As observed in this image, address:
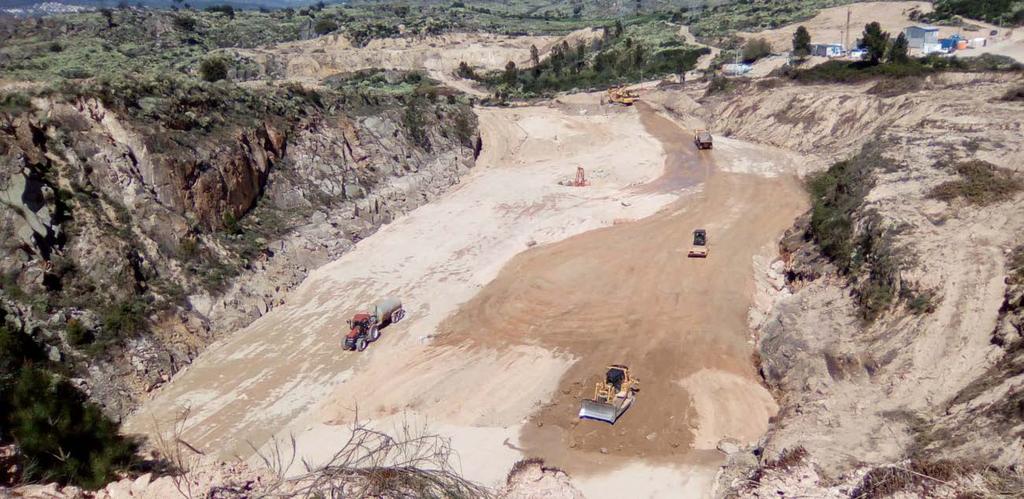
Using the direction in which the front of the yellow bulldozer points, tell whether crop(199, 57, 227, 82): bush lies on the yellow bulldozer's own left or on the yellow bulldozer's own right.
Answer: on the yellow bulldozer's own right

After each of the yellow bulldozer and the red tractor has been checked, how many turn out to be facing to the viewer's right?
0

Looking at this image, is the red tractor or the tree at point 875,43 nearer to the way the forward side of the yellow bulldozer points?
the red tractor

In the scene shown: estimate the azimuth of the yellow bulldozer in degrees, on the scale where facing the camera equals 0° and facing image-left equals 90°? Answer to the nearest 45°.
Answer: approximately 45°

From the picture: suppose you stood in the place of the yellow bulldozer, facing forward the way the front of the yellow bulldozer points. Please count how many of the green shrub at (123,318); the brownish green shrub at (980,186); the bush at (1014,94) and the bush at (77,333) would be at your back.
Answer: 2

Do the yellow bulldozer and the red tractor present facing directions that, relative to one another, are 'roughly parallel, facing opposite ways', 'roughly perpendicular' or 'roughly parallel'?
roughly parallel

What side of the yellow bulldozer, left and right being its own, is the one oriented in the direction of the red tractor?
right

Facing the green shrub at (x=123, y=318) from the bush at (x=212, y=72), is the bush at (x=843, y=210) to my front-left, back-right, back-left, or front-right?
front-left

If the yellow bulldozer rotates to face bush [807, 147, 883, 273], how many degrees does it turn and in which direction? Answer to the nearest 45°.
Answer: approximately 180°

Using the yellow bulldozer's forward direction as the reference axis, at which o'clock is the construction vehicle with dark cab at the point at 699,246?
The construction vehicle with dark cab is roughly at 5 o'clock from the yellow bulldozer.

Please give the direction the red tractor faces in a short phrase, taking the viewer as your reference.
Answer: facing the viewer and to the left of the viewer

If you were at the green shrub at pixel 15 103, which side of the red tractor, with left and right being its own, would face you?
right

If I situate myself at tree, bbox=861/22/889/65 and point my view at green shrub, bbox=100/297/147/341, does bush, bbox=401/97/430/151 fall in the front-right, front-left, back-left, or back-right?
front-right

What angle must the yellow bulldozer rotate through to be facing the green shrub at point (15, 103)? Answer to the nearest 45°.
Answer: approximately 45° to its right
